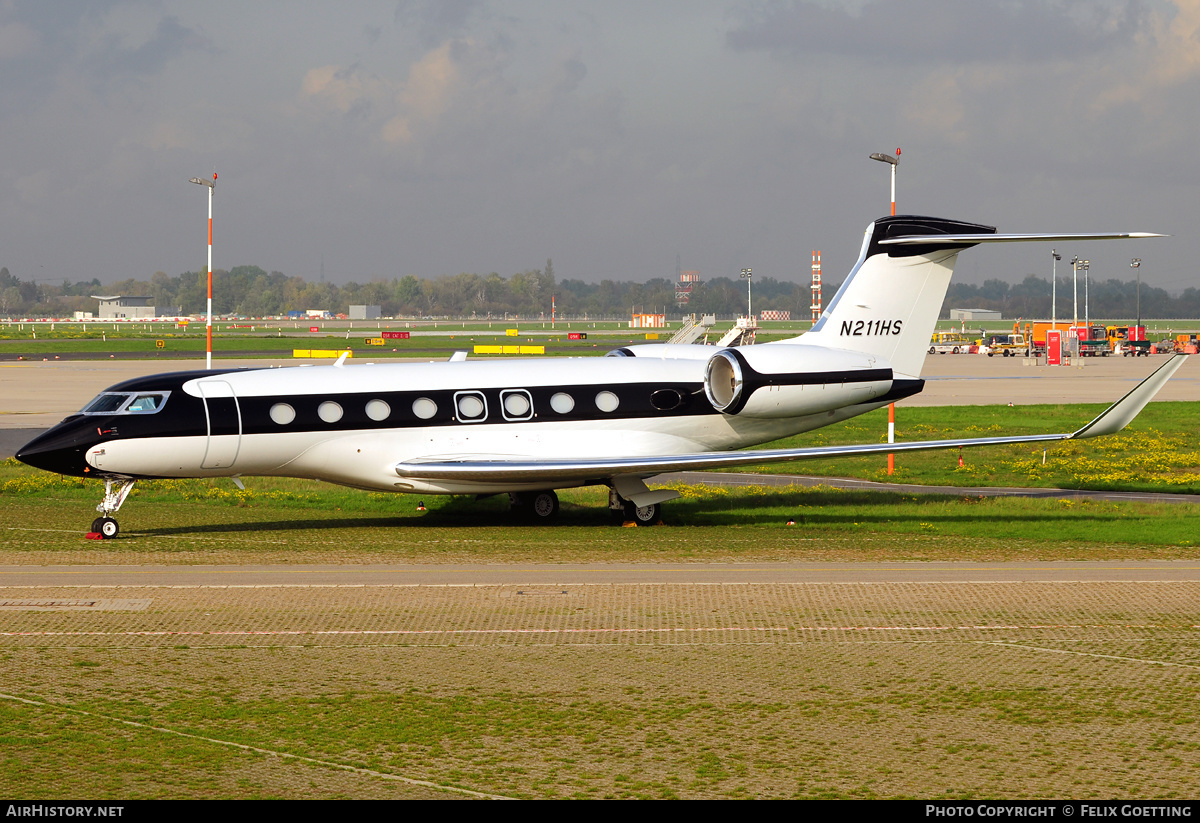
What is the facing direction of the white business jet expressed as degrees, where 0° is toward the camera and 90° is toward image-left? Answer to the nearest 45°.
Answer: approximately 45°
